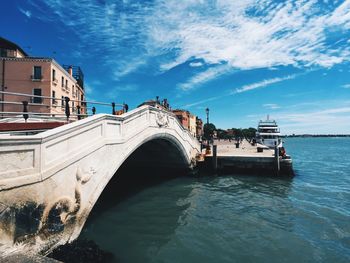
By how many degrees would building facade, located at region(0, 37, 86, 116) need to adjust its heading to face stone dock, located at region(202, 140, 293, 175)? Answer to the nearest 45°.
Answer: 0° — it already faces it

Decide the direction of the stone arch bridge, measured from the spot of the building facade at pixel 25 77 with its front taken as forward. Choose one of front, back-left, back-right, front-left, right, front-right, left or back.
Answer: front-right

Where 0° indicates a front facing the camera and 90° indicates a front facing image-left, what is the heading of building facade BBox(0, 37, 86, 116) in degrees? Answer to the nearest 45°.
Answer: approximately 315°
